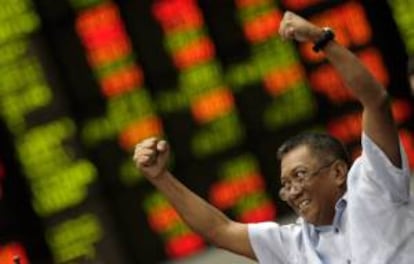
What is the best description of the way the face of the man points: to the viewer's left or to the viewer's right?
to the viewer's left

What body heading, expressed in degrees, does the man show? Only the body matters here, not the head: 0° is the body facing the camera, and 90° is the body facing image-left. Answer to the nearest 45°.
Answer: approximately 45°
